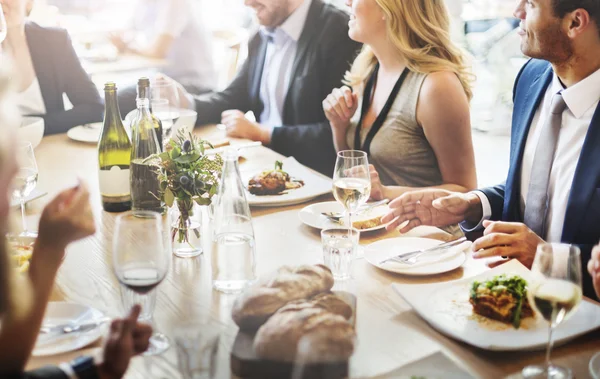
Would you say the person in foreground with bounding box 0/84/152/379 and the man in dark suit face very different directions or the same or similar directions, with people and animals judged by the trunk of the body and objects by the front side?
very different directions

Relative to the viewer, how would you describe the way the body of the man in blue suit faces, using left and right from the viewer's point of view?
facing the viewer and to the left of the viewer

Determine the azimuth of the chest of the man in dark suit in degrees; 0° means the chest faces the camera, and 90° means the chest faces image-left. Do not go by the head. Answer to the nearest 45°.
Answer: approximately 45°

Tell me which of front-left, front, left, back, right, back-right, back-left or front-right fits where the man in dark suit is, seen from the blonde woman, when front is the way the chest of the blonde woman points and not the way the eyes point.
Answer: right

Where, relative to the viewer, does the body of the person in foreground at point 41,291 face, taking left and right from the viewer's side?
facing to the right of the viewer

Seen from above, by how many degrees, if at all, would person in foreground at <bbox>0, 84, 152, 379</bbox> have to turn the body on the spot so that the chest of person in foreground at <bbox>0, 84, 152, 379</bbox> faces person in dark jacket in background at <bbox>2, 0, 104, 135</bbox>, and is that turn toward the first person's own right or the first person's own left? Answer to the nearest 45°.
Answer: approximately 90° to the first person's own left

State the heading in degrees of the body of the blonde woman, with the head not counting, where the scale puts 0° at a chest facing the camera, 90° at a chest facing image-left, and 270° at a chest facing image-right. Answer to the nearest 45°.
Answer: approximately 45°

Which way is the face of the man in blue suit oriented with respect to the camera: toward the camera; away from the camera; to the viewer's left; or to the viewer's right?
to the viewer's left
